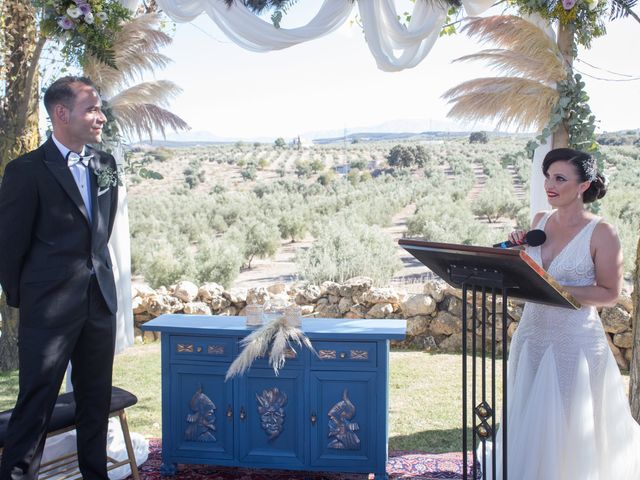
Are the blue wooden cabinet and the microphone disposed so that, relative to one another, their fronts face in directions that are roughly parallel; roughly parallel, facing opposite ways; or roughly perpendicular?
roughly perpendicular

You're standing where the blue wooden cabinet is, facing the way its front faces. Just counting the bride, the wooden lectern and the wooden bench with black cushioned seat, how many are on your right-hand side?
1

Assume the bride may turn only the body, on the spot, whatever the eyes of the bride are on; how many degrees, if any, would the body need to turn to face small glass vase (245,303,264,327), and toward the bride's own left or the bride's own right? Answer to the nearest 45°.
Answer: approximately 45° to the bride's own right

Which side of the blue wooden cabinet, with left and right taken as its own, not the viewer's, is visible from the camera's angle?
front

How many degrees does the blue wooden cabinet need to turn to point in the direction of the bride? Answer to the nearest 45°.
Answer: approximately 45° to its left

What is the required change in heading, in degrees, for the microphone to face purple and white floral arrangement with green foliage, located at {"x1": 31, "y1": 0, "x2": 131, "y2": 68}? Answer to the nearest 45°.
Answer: approximately 180°

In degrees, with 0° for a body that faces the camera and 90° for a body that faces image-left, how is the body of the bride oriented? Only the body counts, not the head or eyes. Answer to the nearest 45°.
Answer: approximately 45°

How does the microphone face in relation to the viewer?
to the viewer's right

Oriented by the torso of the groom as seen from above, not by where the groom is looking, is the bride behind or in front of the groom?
in front

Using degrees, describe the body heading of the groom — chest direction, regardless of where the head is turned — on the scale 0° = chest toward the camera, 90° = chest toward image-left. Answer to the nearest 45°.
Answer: approximately 315°

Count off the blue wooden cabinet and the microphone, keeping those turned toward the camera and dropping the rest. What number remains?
1

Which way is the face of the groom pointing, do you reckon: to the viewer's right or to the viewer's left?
to the viewer's right
